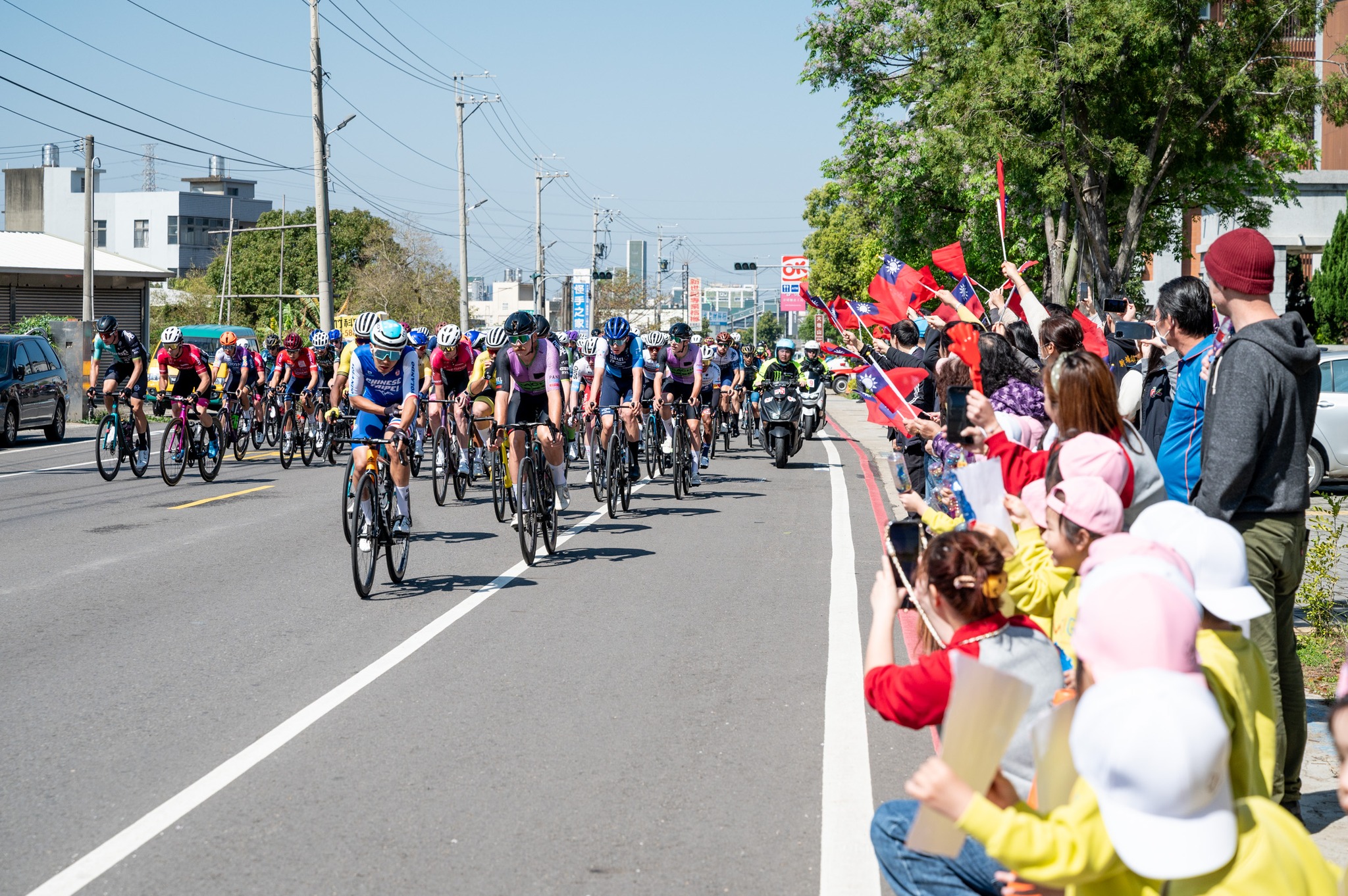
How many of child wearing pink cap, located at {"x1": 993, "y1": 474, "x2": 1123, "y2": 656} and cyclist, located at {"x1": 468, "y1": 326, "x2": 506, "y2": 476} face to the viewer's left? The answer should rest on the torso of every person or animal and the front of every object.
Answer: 1

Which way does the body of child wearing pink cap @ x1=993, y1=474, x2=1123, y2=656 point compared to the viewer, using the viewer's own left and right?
facing to the left of the viewer

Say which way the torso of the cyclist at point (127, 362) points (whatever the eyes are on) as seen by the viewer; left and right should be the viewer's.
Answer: facing the viewer and to the left of the viewer

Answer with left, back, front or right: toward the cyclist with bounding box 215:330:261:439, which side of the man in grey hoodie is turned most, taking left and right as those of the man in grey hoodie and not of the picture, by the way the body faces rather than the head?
front

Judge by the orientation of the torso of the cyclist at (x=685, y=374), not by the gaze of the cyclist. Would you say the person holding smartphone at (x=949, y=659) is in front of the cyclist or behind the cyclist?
in front

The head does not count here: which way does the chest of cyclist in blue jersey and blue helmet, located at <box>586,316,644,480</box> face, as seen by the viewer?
toward the camera

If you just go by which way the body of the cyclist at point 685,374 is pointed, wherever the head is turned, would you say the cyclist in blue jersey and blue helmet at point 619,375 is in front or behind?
in front

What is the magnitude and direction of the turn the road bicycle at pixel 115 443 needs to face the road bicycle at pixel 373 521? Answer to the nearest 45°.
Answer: approximately 45° to its left

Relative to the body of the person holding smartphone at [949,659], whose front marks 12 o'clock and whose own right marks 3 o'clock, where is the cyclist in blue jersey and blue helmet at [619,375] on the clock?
The cyclist in blue jersey and blue helmet is roughly at 1 o'clock from the person holding smartphone.

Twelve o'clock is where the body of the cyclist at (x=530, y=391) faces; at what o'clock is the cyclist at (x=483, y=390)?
the cyclist at (x=483, y=390) is roughly at 6 o'clock from the cyclist at (x=530, y=391).

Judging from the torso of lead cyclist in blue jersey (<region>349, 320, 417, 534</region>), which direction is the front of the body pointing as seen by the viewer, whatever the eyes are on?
toward the camera

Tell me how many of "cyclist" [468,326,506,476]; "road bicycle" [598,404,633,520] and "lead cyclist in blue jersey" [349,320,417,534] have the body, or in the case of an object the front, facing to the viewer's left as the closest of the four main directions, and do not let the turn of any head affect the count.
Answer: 0

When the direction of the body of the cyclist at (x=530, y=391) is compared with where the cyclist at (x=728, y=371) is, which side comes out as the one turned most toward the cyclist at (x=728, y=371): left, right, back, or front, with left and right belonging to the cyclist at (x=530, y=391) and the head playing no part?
back

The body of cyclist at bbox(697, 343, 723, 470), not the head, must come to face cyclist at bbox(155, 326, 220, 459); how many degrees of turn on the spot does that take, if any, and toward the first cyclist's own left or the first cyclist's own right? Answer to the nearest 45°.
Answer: approximately 45° to the first cyclist's own right

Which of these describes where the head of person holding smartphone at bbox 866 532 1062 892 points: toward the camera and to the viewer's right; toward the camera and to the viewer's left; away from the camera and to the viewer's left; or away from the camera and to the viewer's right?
away from the camera and to the viewer's left

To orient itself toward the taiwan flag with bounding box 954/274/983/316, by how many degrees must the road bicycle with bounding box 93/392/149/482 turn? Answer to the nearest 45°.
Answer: approximately 90° to its left
